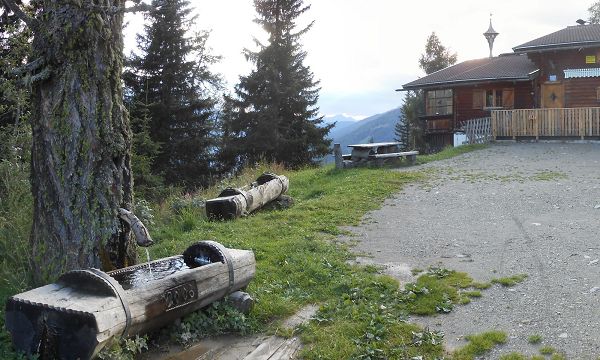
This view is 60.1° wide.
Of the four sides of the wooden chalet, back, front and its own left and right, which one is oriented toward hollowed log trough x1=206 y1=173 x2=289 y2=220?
front

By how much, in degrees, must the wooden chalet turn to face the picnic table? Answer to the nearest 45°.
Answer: approximately 45° to its right

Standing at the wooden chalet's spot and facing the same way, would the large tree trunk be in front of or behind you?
in front

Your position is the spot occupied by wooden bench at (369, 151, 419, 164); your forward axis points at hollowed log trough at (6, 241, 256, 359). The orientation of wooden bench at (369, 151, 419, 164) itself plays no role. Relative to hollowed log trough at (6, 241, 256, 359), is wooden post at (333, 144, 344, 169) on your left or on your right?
right

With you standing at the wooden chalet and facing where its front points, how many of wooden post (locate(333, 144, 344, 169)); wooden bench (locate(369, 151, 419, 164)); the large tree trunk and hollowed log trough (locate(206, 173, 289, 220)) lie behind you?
0

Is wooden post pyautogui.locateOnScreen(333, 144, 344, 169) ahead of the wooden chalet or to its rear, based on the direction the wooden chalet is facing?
ahead

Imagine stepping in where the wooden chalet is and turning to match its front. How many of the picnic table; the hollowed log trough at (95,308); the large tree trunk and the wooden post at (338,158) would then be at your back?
0

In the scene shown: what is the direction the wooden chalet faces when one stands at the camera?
facing the viewer

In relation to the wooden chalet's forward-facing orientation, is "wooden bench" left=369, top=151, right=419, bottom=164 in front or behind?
in front

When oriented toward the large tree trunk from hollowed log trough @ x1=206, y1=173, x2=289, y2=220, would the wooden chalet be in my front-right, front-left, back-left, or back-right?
back-left

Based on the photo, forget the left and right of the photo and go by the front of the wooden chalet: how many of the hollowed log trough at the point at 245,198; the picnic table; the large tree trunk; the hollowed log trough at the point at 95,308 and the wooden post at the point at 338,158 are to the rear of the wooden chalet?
0

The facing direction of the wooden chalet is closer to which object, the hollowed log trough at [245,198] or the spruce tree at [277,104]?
the hollowed log trough

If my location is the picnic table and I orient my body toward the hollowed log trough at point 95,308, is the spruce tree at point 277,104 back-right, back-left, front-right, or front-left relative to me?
back-right

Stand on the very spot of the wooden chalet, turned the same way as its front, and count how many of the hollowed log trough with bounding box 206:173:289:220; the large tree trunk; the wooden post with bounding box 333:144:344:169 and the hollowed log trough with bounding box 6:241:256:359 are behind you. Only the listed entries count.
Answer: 0

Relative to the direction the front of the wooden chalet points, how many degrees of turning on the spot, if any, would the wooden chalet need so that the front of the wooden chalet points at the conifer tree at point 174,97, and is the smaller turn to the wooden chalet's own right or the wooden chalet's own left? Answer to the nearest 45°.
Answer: approximately 90° to the wooden chalet's own right

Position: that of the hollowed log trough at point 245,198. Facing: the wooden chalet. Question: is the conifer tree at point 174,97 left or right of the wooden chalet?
left
